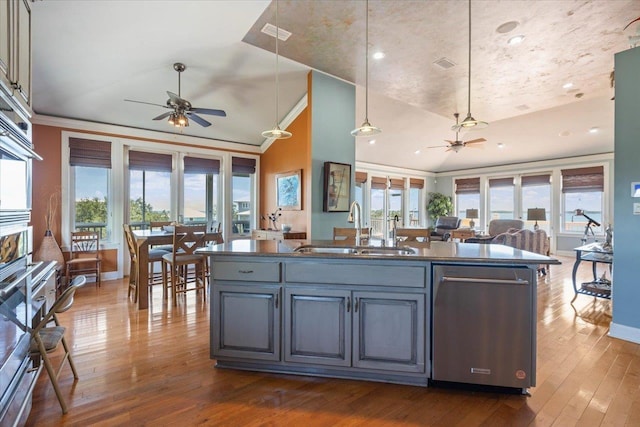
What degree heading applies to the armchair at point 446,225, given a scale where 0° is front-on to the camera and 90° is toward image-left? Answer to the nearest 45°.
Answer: approximately 45°

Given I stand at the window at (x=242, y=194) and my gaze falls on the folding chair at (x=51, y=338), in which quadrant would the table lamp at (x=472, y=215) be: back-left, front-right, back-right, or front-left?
back-left

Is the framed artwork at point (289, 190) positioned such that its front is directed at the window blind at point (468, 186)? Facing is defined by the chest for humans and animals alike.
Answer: no

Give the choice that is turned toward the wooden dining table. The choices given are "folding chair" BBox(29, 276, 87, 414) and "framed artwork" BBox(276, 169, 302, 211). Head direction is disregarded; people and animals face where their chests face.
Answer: the framed artwork

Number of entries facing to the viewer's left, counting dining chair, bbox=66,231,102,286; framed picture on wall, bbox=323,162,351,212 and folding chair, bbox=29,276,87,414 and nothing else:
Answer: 1

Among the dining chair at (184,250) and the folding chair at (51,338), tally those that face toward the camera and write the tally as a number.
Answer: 0

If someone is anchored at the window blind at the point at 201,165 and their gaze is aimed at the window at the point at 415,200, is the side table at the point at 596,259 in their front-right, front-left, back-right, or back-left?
front-right

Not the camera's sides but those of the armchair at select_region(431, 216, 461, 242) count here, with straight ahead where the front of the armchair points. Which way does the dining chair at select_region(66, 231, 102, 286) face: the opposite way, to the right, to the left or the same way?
to the left

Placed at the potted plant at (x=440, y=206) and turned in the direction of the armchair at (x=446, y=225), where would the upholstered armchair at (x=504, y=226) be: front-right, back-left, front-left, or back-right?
front-left

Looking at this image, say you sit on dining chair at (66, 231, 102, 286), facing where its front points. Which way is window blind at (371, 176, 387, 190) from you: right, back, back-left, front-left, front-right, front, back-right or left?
left

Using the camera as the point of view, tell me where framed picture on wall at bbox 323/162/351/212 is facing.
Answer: facing the viewer and to the right of the viewer

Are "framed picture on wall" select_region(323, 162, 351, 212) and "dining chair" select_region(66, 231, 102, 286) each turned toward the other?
no

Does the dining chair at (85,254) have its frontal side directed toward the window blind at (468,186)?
no

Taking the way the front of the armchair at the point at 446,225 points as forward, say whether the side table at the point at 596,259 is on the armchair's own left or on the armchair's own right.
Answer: on the armchair's own left
